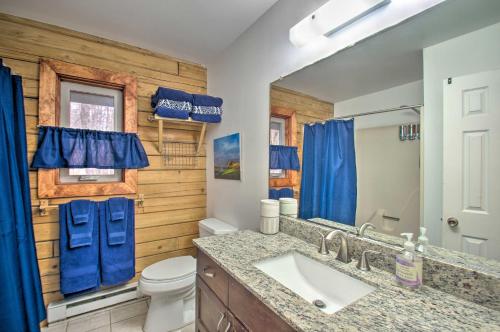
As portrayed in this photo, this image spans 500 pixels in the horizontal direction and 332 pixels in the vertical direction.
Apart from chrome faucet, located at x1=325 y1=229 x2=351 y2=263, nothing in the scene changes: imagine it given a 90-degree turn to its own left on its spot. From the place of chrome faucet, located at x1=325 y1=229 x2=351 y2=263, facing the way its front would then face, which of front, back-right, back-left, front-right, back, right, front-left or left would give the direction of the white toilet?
back-right

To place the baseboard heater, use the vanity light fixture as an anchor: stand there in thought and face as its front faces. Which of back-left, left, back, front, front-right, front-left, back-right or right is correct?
front-right

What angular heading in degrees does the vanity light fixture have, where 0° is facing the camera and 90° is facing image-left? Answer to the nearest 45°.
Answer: approximately 45°

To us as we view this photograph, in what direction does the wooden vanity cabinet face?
facing the viewer and to the left of the viewer

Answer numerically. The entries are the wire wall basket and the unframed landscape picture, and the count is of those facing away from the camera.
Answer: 0

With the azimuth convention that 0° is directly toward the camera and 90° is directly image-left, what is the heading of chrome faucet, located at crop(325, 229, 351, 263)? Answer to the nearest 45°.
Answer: approximately 45°

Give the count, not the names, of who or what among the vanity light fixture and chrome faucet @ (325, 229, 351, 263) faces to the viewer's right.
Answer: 0

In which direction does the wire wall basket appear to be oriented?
toward the camera

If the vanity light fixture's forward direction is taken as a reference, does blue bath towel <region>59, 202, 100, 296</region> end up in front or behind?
in front
